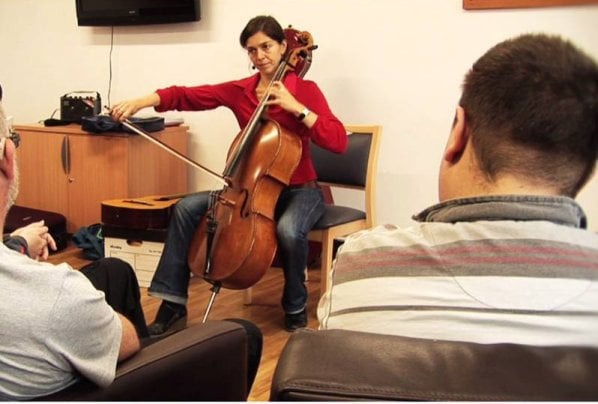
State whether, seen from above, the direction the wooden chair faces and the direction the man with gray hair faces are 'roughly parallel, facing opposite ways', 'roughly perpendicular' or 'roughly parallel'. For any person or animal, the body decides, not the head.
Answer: roughly parallel, facing opposite ways

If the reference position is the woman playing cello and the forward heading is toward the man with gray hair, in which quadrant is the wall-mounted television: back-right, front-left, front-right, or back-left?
back-right

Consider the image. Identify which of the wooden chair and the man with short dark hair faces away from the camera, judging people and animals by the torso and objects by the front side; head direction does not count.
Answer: the man with short dark hair

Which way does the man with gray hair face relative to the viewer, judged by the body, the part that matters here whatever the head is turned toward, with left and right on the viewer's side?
facing away from the viewer and to the right of the viewer

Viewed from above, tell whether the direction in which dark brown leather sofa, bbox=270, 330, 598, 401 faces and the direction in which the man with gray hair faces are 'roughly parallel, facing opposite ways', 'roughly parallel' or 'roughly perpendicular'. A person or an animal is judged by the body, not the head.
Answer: roughly parallel

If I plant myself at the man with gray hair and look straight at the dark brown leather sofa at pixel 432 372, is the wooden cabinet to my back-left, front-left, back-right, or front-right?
back-left

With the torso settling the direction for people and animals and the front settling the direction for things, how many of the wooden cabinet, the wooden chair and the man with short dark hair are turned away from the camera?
1

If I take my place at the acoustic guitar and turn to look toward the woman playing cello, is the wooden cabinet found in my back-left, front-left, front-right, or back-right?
back-left

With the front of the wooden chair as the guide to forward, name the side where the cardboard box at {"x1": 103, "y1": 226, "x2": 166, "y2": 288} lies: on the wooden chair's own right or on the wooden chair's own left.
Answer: on the wooden chair's own right

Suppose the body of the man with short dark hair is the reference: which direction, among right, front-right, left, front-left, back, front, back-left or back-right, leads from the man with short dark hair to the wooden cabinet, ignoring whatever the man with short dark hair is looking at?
front-left

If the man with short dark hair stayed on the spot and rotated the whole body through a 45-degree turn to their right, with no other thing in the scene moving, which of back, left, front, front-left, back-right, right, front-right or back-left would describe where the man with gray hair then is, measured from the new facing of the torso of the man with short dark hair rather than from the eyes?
back-left

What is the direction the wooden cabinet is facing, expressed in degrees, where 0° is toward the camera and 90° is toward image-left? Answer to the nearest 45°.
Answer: approximately 45°

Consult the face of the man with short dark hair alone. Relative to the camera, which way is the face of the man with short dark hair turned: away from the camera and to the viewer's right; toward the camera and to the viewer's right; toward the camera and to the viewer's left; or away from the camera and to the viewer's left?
away from the camera and to the viewer's left

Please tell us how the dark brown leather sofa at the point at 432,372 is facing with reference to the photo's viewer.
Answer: facing away from the viewer

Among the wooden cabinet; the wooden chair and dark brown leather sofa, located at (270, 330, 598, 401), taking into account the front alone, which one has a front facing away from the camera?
the dark brown leather sofa

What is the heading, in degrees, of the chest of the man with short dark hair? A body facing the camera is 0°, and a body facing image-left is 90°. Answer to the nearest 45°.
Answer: approximately 180°

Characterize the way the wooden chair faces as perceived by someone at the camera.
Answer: facing the viewer and to the left of the viewer
